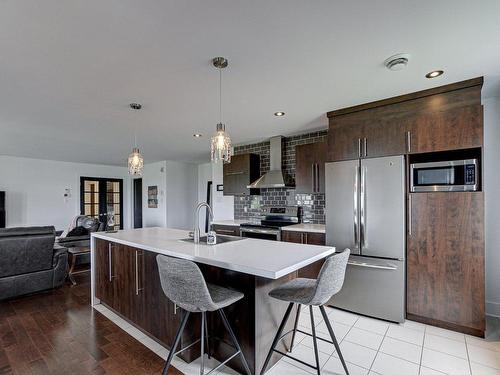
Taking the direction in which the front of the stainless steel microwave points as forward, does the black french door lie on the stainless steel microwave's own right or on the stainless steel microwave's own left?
on the stainless steel microwave's own right

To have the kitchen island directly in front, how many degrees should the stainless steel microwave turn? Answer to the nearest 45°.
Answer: approximately 45° to its right

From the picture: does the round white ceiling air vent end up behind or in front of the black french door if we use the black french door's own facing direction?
in front

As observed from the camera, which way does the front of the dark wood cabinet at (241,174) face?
facing the viewer and to the left of the viewer

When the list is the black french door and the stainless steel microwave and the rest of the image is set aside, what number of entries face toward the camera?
2

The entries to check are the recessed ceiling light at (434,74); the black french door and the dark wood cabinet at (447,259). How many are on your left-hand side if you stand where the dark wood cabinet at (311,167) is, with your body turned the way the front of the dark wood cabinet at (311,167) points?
2

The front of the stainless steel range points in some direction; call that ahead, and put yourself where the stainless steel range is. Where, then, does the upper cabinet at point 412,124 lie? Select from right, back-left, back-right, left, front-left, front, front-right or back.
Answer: left

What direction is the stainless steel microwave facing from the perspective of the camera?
toward the camera

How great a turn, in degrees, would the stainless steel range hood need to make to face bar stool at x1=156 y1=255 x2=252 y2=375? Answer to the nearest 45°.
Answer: approximately 45° to its left

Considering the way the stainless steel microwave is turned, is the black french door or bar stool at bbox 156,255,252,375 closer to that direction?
the bar stool

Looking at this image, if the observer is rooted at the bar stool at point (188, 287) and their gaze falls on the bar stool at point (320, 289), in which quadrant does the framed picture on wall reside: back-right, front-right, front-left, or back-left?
back-left

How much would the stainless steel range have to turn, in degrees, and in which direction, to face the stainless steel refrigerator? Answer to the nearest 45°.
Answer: approximately 90° to its left

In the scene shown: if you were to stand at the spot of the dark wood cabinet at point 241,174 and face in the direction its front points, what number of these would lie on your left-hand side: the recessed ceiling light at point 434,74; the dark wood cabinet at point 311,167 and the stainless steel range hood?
3

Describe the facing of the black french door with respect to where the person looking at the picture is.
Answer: facing the viewer

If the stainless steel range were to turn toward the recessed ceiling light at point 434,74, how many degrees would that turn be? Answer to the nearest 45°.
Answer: approximately 90° to its left
